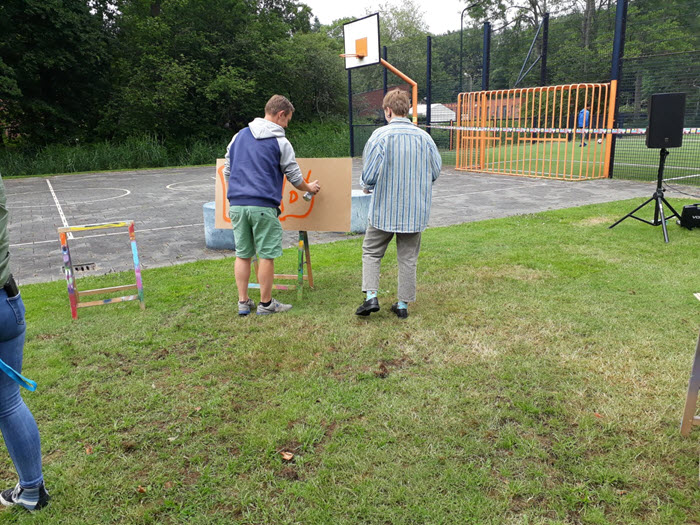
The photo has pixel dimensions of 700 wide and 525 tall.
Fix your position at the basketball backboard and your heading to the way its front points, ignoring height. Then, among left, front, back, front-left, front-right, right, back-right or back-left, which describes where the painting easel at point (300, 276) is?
front-left

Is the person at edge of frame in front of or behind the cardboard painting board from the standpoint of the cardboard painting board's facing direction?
in front

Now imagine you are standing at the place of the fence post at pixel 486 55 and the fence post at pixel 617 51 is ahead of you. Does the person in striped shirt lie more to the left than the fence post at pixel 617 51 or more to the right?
right

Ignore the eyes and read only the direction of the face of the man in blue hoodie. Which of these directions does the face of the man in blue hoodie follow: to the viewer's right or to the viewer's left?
to the viewer's right

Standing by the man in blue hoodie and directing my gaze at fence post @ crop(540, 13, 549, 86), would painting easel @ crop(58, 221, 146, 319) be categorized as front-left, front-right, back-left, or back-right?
back-left
